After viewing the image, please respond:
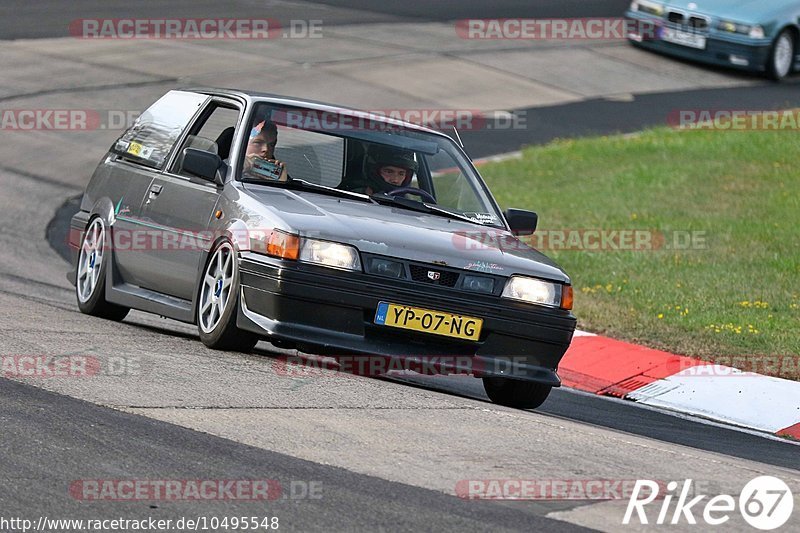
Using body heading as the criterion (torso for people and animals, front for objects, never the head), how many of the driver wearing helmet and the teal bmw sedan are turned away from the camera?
0

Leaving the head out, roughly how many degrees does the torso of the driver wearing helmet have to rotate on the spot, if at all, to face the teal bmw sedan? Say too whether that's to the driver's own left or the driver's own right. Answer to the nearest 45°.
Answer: approximately 135° to the driver's own left

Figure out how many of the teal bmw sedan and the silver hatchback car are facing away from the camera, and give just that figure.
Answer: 0

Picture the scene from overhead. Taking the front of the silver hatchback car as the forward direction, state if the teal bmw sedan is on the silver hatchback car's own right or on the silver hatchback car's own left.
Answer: on the silver hatchback car's own left

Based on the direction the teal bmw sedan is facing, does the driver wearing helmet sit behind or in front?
in front
